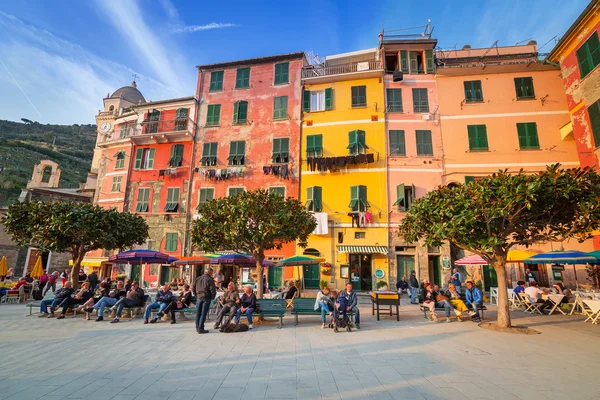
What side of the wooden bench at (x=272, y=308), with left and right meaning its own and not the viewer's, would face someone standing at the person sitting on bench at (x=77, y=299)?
right

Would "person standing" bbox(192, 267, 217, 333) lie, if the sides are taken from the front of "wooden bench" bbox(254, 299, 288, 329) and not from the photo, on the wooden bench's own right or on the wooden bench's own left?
on the wooden bench's own right

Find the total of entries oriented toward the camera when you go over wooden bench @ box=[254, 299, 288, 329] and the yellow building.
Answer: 2

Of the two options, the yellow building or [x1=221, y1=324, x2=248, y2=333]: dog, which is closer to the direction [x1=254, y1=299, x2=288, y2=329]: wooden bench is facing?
the dog

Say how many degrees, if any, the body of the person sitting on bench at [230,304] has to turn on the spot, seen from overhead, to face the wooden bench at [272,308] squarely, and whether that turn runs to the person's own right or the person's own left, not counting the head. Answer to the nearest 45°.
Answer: approximately 135° to the person's own left

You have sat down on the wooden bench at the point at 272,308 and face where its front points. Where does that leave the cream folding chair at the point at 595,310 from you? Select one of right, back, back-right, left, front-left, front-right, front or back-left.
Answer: left

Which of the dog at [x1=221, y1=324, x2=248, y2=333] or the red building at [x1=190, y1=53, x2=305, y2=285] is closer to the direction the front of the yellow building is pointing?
the dog

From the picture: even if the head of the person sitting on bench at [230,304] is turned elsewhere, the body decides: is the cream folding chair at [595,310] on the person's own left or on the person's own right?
on the person's own left

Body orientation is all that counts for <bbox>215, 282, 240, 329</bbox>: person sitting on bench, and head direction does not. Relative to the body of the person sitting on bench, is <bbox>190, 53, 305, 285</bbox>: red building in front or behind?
behind

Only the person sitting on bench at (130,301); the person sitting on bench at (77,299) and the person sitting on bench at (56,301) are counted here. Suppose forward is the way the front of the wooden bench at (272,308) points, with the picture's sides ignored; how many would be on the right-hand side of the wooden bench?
3
